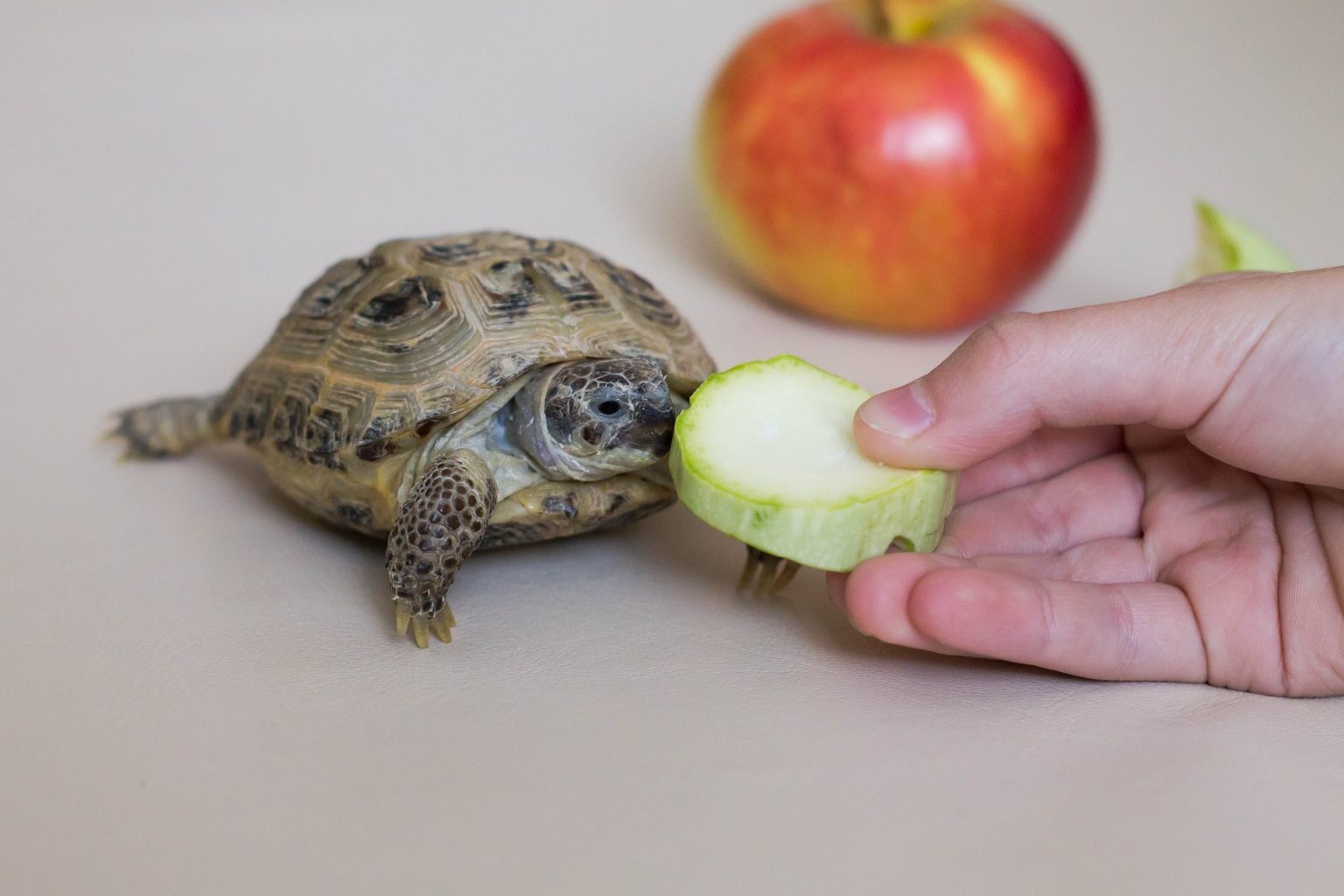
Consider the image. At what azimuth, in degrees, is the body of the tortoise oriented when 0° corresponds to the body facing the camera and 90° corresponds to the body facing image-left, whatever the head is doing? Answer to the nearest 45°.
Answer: approximately 315°

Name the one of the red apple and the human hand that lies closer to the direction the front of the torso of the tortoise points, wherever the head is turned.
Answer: the human hand

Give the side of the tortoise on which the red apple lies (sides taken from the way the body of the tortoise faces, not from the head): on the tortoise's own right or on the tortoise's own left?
on the tortoise's own left

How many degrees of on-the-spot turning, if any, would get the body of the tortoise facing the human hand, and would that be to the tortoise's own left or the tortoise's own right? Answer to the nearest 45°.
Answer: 0° — it already faces them
